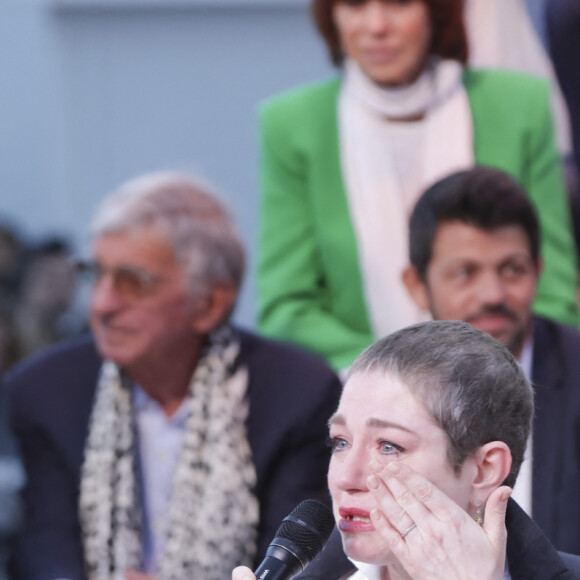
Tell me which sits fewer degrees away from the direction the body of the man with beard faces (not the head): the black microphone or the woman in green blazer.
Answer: the black microphone

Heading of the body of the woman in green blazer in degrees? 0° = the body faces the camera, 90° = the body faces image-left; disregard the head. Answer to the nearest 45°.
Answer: approximately 0°

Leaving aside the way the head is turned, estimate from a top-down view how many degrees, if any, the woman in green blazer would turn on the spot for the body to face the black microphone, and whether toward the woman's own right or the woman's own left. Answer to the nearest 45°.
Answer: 0° — they already face it

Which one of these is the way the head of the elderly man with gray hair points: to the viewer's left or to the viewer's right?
to the viewer's left

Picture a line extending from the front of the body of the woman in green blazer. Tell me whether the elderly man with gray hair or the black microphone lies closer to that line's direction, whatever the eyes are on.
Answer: the black microphone

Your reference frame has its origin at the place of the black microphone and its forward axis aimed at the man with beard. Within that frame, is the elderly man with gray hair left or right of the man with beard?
left

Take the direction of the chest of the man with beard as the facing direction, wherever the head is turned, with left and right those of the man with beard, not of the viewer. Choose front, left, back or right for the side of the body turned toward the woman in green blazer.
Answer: back

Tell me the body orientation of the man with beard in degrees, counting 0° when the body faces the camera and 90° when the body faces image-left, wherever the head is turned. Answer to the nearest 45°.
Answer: approximately 315°

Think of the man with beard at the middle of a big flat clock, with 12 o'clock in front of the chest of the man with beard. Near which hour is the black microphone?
The black microphone is roughly at 2 o'clock from the man with beard.

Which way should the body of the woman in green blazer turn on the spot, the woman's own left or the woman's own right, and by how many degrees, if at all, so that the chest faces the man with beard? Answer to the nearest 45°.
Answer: approximately 45° to the woman's own left
